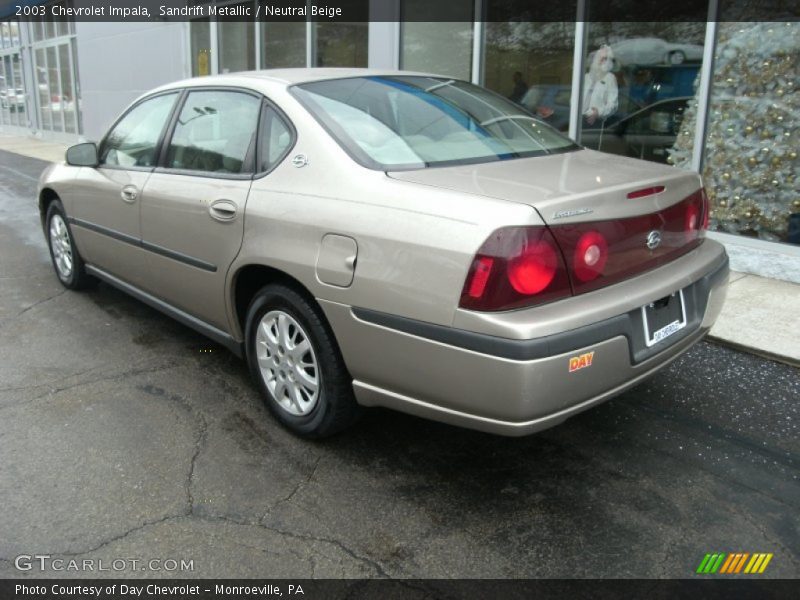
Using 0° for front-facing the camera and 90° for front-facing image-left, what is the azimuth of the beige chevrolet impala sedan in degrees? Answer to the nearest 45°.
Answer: approximately 135°

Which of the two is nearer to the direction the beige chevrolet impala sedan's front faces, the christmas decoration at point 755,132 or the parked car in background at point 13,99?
the parked car in background

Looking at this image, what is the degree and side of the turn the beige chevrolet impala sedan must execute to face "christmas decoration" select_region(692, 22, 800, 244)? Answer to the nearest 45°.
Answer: approximately 90° to its right

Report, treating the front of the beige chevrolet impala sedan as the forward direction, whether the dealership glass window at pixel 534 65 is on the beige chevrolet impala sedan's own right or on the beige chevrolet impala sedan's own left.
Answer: on the beige chevrolet impala sedan's own right

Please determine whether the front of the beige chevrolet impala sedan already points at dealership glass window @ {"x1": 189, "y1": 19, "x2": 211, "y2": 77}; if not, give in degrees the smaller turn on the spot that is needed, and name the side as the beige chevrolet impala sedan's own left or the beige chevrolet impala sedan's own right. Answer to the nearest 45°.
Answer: approximately 45° to the beige chevrolet impala sedan's own right

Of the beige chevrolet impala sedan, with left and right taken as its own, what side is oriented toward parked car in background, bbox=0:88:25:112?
front

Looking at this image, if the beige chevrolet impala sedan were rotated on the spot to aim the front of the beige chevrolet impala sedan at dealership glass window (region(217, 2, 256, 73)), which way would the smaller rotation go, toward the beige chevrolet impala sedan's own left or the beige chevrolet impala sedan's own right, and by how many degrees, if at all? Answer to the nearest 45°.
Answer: approximately 45° to the beige chevrolet impala sedan's own right

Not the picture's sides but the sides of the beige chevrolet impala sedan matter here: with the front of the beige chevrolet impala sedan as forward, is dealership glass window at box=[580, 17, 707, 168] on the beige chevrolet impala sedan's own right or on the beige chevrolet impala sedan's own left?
on the beige chevrolet impala sedan's own right
